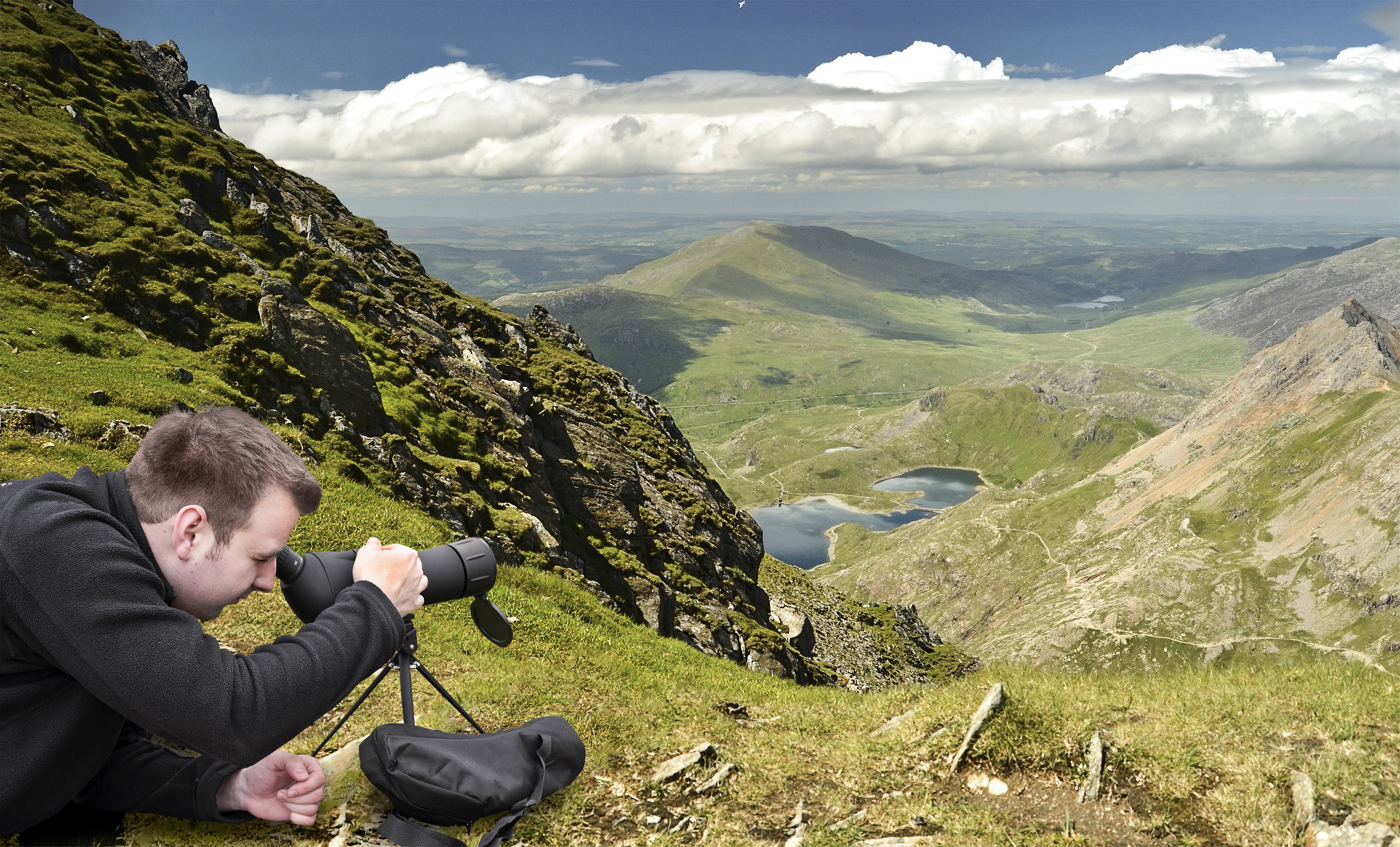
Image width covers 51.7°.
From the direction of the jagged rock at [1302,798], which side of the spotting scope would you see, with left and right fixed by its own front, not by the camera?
front

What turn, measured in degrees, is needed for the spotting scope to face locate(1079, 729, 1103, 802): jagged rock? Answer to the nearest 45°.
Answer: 0° — it already faces it

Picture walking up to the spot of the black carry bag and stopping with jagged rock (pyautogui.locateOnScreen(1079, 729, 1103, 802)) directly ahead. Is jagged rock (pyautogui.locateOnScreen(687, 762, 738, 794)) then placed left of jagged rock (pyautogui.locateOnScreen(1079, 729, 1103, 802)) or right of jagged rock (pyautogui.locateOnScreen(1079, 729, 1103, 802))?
left

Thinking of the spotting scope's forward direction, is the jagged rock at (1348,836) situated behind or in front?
in front

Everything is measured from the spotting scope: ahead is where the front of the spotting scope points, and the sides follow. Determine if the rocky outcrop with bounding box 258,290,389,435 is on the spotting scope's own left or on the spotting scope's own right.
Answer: on the spotting scope's own left

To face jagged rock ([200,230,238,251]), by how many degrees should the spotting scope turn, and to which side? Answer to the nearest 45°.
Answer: approximately 90° to its left

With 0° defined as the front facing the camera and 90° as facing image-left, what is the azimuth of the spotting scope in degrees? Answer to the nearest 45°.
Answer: approximately 270°
